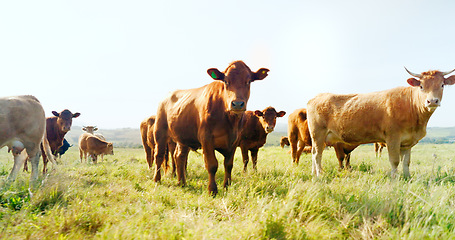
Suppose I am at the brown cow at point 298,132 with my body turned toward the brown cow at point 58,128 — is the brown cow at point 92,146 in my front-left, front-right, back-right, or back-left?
front-right

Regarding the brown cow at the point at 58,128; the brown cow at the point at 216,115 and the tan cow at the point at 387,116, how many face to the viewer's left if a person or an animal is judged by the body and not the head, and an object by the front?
0

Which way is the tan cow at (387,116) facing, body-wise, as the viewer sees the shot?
to the viewer's right

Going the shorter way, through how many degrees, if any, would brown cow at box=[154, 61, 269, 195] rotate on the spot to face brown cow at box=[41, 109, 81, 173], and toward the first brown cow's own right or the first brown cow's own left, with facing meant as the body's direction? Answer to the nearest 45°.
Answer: approximately 180°

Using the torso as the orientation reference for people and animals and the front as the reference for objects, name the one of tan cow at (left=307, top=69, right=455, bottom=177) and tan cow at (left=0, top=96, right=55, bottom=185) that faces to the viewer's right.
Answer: tan cow at (left=307, top=69, right=455, bottom=177)

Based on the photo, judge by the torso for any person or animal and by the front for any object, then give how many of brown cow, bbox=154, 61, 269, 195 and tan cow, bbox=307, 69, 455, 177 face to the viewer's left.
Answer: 0

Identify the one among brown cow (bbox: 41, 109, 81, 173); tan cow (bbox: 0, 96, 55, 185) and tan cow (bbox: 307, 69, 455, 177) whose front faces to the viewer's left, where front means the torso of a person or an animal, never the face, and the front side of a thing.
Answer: tan cow (bbox: 0, 96, 55, 185)

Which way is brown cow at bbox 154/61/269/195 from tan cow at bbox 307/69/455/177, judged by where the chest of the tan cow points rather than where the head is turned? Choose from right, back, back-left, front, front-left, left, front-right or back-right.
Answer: back-right

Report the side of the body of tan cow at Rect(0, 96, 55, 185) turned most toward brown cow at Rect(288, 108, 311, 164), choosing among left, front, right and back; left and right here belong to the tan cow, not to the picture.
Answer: back

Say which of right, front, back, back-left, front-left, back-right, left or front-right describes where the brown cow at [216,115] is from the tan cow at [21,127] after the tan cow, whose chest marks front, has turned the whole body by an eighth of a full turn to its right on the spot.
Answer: back

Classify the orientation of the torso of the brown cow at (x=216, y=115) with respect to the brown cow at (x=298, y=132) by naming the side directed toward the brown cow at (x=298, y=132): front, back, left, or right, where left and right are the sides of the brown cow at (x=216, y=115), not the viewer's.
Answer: left
